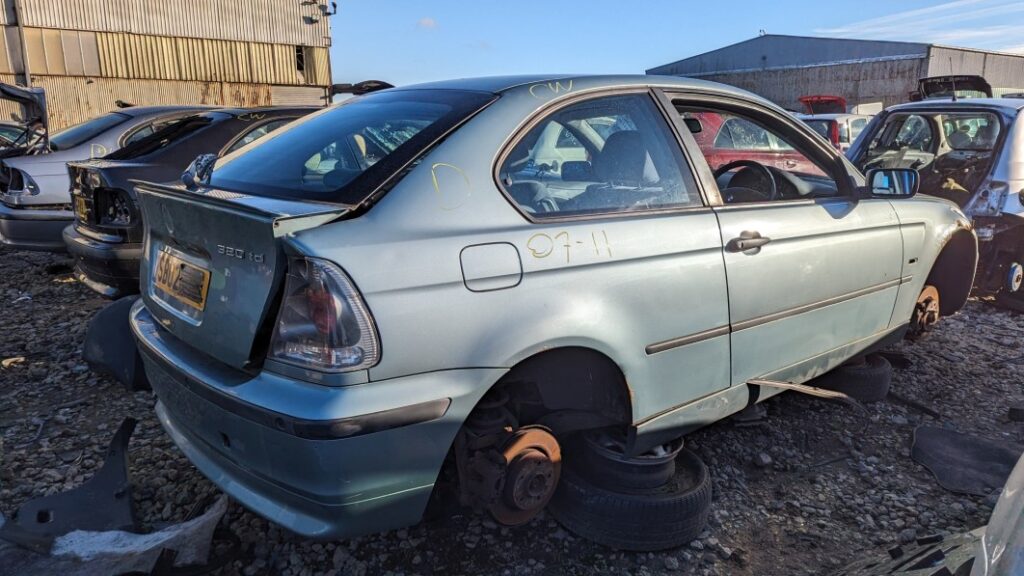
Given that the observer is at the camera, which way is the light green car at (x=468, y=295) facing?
facing away from the viewer and to the right of the viewer

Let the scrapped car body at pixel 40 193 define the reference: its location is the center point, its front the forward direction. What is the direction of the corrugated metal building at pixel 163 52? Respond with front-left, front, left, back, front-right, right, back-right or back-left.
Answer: front-left

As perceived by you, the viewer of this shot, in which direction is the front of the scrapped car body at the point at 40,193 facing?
facing away from the viewer and to the right of the viewer

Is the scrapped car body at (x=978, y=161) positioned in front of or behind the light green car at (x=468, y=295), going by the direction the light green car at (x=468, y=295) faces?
in front

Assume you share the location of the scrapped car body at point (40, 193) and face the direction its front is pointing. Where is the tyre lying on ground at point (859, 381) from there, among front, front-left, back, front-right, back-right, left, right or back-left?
right

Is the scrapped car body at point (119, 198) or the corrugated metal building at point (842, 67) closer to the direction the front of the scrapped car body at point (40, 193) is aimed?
the corrugated metal building

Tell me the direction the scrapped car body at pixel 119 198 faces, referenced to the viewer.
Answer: facing away from the viewer and to the right of the viewer

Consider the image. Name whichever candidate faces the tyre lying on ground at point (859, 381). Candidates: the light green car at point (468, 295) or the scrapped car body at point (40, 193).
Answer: the light green car

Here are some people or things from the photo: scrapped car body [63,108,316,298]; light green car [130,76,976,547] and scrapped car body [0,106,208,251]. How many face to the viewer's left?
0

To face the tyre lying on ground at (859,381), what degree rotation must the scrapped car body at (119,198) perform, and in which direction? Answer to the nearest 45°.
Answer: approximately 90° to its right

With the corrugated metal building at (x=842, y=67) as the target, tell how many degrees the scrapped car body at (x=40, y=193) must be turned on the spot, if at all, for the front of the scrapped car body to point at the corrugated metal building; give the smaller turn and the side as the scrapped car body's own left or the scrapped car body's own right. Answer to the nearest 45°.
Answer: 0° — it already faces it

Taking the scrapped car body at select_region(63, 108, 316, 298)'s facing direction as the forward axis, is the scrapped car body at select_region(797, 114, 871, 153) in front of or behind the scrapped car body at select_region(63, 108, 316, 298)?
in front
